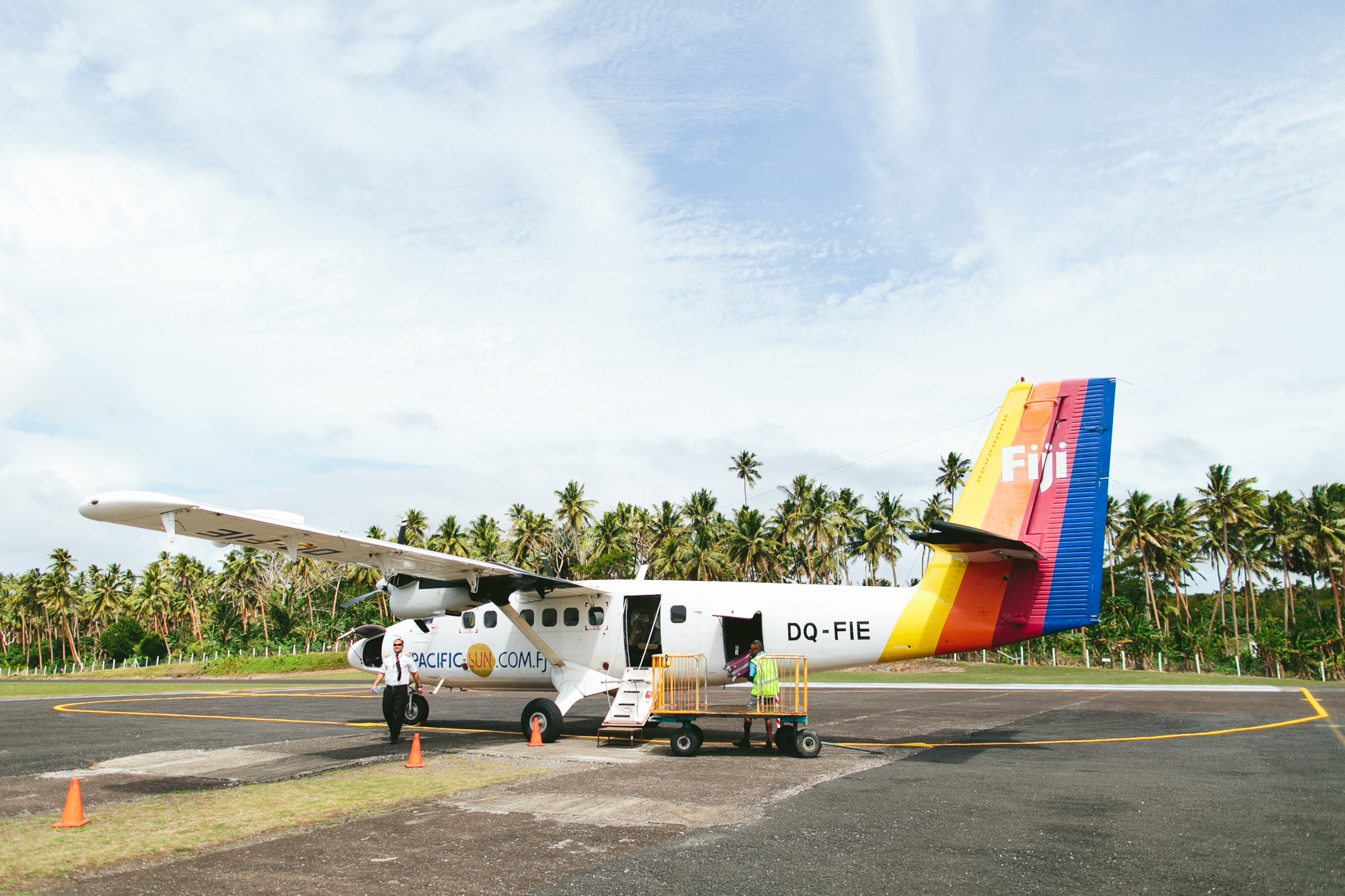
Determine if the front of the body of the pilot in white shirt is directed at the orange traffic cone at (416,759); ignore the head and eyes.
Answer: yes

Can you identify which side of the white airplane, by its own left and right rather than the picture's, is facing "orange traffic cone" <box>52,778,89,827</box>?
left

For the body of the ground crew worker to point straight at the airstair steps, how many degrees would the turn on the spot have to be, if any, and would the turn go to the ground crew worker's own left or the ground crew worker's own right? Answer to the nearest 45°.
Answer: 0° — they already face it

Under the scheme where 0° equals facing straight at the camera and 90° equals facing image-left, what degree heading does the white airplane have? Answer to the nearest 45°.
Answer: approximately 135°
